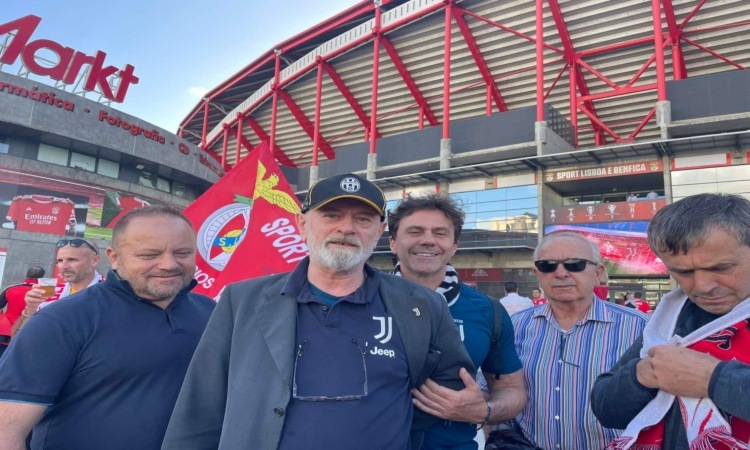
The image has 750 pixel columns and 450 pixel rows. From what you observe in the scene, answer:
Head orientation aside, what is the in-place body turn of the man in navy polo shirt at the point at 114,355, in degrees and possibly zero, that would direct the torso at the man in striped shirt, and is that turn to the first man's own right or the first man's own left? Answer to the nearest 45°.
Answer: approximately 45° to the first man's own left

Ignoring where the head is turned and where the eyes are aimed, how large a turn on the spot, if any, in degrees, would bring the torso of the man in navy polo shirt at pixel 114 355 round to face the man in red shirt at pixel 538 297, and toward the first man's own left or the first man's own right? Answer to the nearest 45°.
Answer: approximately 90° to the first man's own left

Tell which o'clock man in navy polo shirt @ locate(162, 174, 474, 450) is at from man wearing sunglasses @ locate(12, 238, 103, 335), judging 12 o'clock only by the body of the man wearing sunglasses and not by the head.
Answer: The man in navy polo shirt is roughly at 10 o'clock from the man wearing sunglasses.

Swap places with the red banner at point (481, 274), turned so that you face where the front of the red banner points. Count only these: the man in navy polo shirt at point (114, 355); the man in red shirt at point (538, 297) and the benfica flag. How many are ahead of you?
3

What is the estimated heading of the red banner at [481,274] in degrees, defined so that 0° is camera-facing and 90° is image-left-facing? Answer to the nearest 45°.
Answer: approximately 0°

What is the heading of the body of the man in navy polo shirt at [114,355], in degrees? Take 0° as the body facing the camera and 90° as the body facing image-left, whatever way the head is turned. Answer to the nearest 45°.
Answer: approximately 315°

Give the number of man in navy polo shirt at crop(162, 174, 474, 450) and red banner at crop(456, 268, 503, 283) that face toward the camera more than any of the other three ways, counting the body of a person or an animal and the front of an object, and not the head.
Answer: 2

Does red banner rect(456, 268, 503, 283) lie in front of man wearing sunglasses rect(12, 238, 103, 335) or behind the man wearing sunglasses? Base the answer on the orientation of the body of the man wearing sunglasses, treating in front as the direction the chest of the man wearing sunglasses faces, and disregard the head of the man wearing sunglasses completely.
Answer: behind
